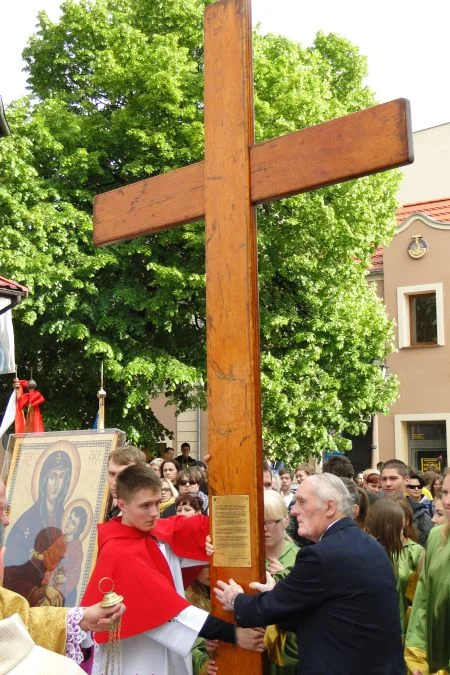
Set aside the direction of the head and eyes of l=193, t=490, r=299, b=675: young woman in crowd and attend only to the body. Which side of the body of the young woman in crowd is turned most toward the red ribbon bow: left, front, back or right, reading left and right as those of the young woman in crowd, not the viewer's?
right

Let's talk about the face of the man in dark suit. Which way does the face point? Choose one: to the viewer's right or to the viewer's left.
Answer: to the viewer's left

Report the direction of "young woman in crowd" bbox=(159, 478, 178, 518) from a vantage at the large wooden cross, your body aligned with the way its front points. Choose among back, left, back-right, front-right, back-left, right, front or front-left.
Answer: back-right

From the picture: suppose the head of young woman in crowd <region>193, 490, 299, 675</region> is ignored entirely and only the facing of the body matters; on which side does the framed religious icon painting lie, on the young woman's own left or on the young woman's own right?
on the young woman's own right

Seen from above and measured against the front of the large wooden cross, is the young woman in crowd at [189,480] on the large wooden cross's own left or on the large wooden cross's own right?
on the large wooden cross's own right

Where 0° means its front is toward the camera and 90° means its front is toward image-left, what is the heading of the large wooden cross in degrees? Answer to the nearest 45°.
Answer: approximately 45°

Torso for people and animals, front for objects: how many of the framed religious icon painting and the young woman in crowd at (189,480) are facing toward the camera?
2

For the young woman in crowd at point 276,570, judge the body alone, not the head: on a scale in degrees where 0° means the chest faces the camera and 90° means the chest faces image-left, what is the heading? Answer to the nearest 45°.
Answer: approximately 45°

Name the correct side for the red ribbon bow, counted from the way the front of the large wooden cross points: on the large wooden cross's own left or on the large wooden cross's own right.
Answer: on the large wooden cross's own right

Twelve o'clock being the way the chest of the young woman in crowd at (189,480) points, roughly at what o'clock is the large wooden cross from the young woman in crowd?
The large wooden cross is roughly at 12 o'clock from the young woman in crowd.
